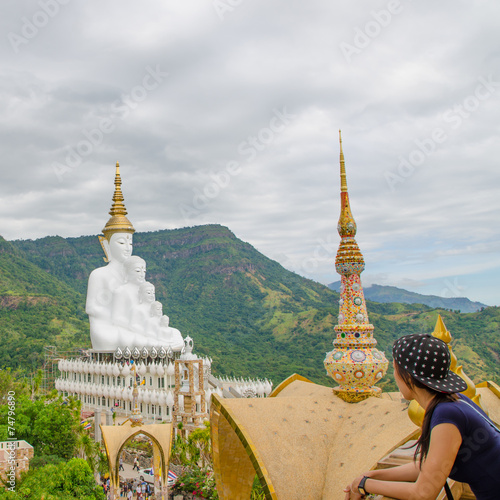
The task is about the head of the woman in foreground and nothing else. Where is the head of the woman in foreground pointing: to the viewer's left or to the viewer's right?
to the viewer's left

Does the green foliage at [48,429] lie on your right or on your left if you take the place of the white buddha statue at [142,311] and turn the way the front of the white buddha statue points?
on your right

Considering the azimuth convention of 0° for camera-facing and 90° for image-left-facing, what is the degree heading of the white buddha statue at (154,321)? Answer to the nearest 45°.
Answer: approximately 315°

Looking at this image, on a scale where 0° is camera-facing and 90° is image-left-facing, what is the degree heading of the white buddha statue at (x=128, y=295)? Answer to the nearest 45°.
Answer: approximately 315°
